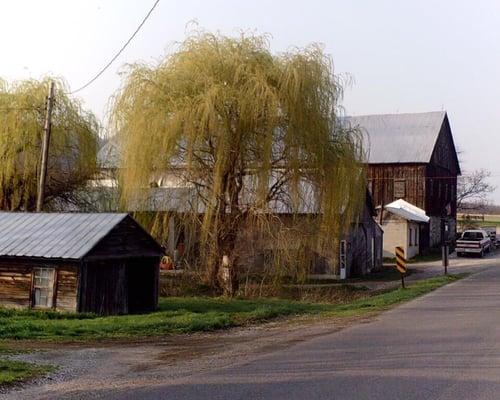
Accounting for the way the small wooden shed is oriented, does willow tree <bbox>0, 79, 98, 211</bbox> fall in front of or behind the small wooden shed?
behind

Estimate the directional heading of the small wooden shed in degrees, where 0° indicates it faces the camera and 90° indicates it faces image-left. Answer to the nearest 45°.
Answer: approximately 315°

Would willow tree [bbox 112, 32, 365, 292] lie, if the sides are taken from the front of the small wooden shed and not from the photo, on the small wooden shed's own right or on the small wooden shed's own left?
on the small wooden shed's own left

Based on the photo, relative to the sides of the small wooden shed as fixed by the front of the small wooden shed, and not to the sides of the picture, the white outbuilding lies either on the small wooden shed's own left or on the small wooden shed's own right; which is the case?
on the small wooden shed's own left
